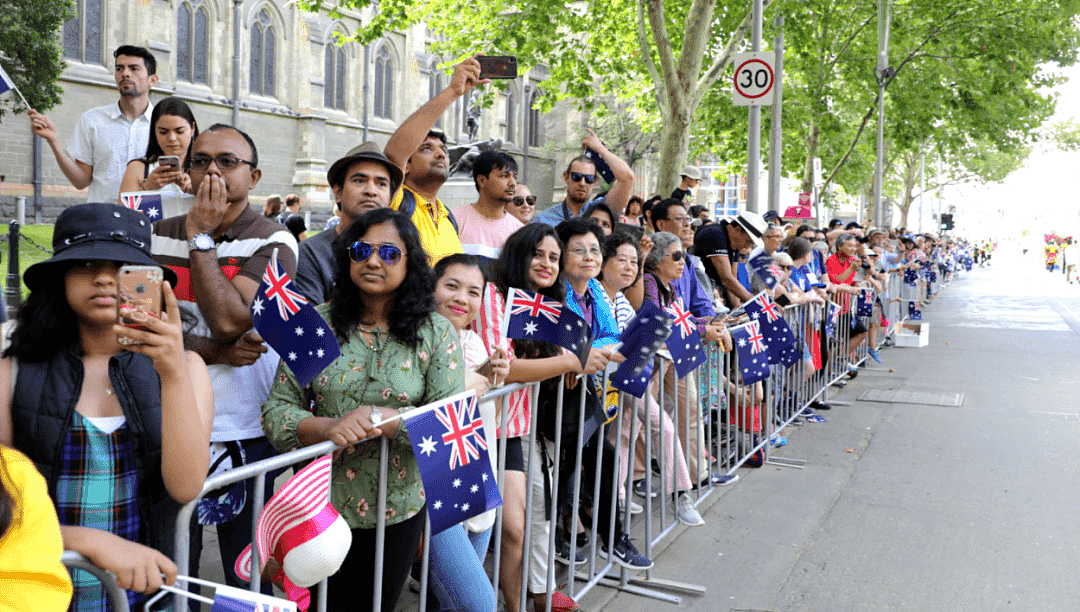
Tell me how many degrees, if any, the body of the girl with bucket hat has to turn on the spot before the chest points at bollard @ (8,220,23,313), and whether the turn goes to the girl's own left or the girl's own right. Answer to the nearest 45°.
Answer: approximately 180°

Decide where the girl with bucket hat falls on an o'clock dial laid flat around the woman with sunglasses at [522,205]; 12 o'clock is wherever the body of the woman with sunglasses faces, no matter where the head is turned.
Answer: The girl with bucket hat is roughly at 2 o'clock from the woman with sunglasses.

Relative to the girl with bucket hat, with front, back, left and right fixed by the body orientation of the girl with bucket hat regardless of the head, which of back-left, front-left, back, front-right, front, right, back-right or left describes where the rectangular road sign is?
back-left

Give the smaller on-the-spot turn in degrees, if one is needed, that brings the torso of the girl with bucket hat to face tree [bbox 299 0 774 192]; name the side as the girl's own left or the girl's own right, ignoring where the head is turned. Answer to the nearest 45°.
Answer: approximately 135° to the girl's own left

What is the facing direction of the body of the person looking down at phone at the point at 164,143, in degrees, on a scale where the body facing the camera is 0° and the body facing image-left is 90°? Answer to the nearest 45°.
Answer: approximately 0°

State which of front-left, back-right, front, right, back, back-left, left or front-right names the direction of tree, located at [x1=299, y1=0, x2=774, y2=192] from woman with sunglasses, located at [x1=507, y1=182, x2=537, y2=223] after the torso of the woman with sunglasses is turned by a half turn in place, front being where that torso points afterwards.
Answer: front-right

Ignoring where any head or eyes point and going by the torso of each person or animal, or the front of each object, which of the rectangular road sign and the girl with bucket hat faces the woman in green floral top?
the rectangular road sign

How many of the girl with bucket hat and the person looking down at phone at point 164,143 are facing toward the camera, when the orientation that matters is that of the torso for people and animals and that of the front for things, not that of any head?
2
